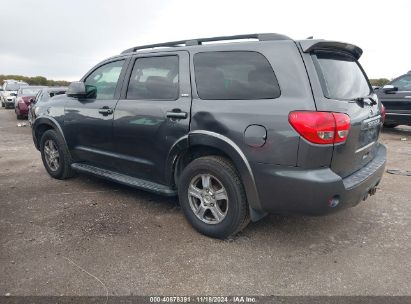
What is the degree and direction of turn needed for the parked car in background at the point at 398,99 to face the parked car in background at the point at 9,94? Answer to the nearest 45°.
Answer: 0° — it already faces it

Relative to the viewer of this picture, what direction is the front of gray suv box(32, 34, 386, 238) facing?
facing away from the viewer and to the left of the viewer

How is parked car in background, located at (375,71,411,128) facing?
to the viewer's left

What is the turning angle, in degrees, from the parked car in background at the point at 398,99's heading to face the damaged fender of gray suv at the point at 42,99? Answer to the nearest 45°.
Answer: approximately 45° to its left

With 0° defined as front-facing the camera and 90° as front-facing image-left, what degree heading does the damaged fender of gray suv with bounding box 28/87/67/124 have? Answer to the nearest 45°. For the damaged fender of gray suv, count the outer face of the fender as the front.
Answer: approximately 45°

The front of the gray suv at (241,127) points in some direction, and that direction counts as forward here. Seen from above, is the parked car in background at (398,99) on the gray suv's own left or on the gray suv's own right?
on the gray suv's own right
